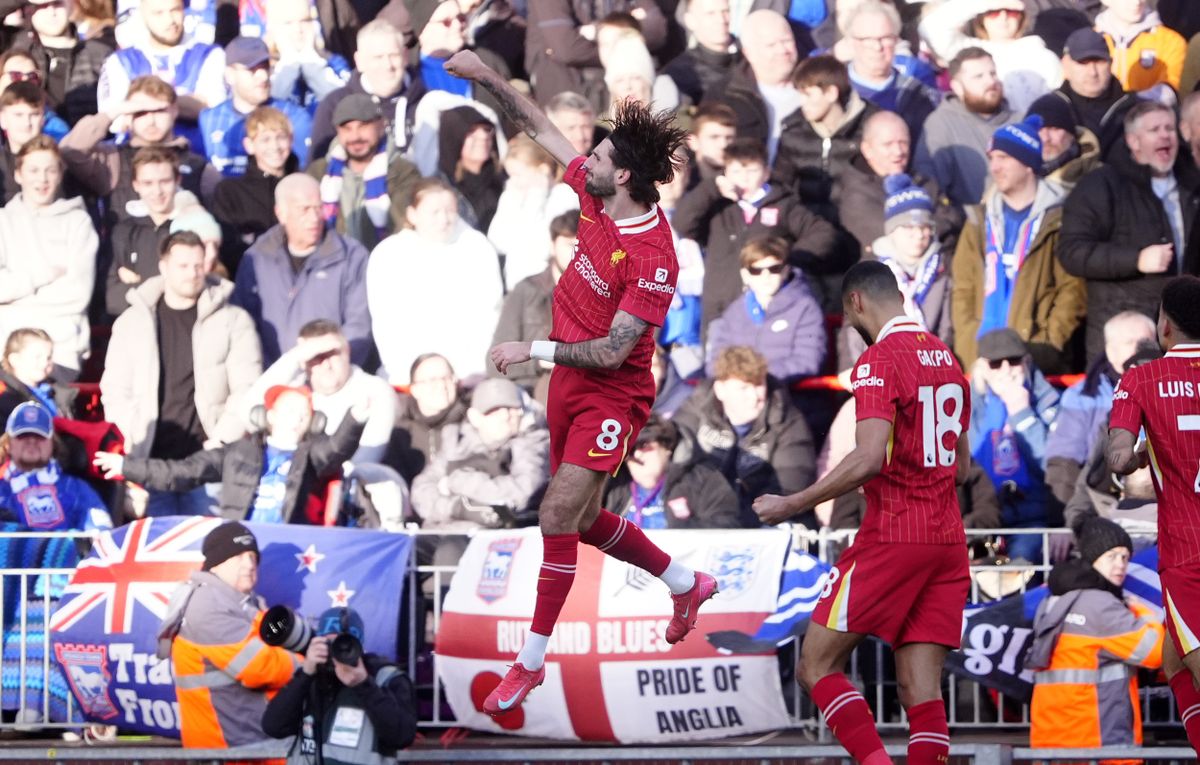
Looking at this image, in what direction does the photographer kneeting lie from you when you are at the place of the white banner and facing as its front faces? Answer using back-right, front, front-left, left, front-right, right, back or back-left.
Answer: front-right

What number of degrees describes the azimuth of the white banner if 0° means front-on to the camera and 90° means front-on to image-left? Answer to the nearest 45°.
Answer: approximately 0°

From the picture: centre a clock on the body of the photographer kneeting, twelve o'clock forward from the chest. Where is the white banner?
The white banner is roughly at 8 o'clock from the photographer kneeting.

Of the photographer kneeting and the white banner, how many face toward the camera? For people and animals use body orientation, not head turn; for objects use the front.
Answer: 2
